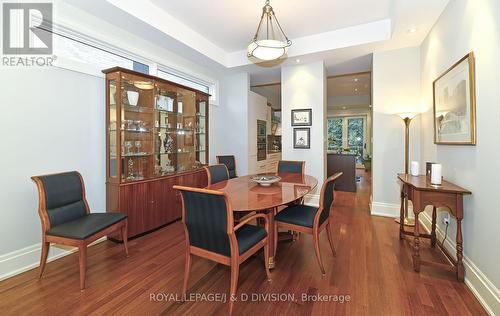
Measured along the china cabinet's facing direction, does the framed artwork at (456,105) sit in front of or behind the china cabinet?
in front

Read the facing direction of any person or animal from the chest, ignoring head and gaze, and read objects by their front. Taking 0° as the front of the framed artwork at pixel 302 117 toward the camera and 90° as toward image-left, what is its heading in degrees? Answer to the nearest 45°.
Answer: approximately 0°

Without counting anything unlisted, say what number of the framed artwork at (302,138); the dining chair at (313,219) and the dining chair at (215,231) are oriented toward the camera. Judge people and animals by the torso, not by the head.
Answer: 1

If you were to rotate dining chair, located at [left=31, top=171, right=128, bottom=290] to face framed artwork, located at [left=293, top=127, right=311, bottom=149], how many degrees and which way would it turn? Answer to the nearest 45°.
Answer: approximately 45° to its left

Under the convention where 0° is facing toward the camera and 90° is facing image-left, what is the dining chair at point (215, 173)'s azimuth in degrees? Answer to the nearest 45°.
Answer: approximately 315°

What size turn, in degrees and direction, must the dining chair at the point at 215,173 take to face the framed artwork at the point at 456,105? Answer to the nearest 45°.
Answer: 0° — it already faces it

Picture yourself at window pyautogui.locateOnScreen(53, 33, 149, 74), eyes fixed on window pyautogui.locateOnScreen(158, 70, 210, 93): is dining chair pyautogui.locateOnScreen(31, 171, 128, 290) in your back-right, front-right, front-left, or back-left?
back-right

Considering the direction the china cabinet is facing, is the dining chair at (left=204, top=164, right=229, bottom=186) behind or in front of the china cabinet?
in front

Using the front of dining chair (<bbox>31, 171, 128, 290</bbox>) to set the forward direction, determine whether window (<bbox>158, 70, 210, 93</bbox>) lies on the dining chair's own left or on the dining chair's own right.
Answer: on the dining chair's own left

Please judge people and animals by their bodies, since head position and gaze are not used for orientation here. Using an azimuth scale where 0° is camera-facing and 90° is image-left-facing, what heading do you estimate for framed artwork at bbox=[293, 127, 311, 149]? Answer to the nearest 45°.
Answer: approximately 0°

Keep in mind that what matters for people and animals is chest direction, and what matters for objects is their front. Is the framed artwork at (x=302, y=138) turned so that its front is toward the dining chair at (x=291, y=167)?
yes

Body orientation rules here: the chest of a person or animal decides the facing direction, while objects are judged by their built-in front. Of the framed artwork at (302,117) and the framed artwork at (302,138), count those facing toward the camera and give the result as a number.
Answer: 2

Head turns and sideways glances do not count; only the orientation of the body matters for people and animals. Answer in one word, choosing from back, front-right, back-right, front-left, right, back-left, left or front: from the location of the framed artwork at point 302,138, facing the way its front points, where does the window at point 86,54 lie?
front-right

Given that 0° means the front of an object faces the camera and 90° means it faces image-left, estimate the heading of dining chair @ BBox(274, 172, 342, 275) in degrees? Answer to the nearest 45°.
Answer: approximately 135°
